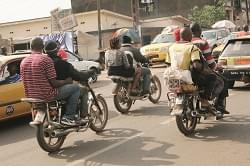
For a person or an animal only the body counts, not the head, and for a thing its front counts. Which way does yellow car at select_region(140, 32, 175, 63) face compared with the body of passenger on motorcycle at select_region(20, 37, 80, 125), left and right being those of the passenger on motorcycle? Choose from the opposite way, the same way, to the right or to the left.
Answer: the opposite way

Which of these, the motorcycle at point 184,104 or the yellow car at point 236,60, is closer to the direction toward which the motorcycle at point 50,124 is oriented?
the yellow car

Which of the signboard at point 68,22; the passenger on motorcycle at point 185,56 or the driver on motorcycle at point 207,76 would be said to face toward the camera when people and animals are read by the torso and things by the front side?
the signboard

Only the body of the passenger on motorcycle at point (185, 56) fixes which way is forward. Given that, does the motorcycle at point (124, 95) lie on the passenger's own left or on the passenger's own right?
on the passenger's own left

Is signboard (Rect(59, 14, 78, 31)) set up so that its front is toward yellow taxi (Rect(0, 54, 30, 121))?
yes

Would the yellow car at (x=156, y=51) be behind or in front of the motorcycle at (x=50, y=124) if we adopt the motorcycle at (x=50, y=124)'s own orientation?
in front

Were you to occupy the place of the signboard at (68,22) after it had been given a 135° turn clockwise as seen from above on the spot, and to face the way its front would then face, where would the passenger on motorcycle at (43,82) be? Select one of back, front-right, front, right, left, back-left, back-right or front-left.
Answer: back-left

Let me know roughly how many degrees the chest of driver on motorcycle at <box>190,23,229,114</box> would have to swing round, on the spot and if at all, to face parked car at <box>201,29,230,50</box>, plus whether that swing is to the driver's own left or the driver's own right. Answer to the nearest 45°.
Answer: approximately 45° to the driver's own left

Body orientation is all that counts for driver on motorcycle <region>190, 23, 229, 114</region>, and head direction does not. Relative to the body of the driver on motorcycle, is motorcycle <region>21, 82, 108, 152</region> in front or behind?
behind

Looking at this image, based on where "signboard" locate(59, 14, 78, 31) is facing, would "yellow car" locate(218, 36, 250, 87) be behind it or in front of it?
in front

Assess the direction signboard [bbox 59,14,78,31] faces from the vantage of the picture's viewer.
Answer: facing the viewer

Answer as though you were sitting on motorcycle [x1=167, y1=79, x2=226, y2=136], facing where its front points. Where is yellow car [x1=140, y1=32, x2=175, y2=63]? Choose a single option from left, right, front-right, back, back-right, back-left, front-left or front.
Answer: front-left

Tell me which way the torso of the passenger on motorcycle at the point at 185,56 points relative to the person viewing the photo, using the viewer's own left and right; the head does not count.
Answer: facing away from the viewer and to the right of the viewer

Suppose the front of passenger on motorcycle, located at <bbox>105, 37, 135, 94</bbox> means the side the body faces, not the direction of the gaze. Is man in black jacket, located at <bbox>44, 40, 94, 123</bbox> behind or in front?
behind
